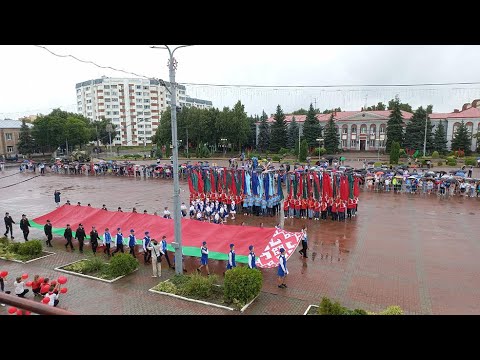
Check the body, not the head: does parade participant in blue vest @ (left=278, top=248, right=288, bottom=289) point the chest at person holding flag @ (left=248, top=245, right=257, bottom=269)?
no

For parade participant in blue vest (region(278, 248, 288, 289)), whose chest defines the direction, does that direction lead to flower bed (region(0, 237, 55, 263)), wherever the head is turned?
no

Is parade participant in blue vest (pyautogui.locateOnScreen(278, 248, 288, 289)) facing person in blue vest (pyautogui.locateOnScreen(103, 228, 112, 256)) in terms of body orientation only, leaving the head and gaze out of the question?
no

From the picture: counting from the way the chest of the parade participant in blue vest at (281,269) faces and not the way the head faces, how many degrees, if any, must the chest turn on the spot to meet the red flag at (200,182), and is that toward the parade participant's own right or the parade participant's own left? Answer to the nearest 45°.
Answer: approximately 135° to the parade participant's own left
